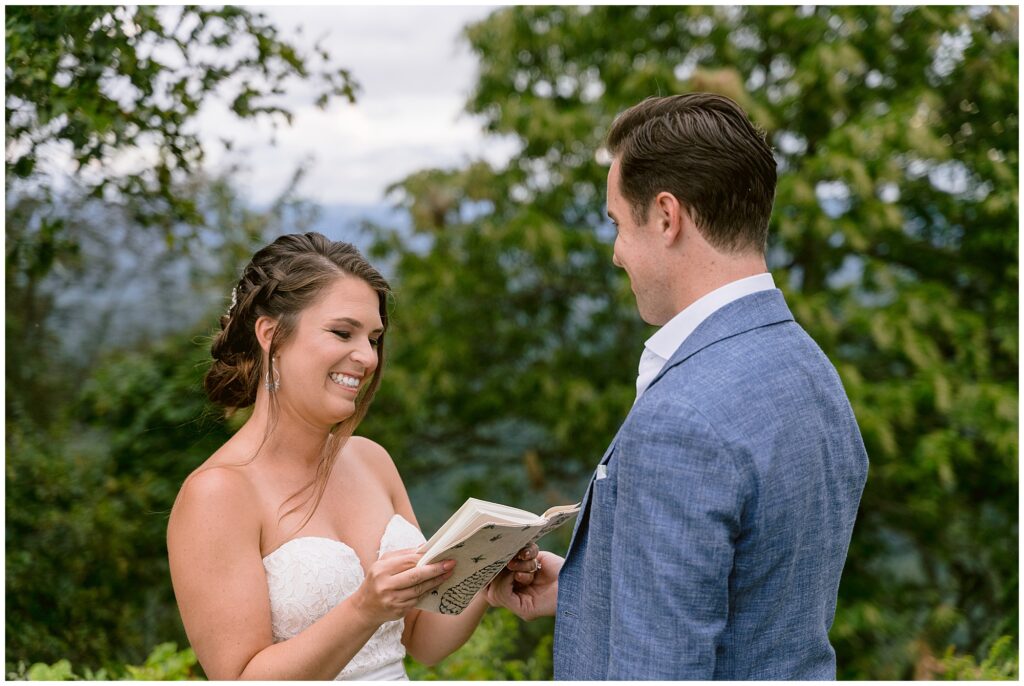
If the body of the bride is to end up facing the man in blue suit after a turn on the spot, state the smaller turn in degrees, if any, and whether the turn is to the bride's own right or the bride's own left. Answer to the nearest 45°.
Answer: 0° — they already face them

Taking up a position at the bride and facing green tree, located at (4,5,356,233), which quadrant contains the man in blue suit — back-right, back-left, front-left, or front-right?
back-right

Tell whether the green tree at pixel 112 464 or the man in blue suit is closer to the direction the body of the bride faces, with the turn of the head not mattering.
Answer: the man in blue suit

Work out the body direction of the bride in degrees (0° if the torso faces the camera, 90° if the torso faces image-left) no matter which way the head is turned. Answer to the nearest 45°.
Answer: approximately 315°

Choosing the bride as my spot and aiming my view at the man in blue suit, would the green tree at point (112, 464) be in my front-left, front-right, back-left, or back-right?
back-left

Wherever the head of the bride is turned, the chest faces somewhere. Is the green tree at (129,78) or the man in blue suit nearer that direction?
the man in blue suit

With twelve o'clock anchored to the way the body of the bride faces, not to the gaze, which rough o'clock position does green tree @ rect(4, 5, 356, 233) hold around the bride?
The green tree is roughly at 7 o'clock from the bride.
